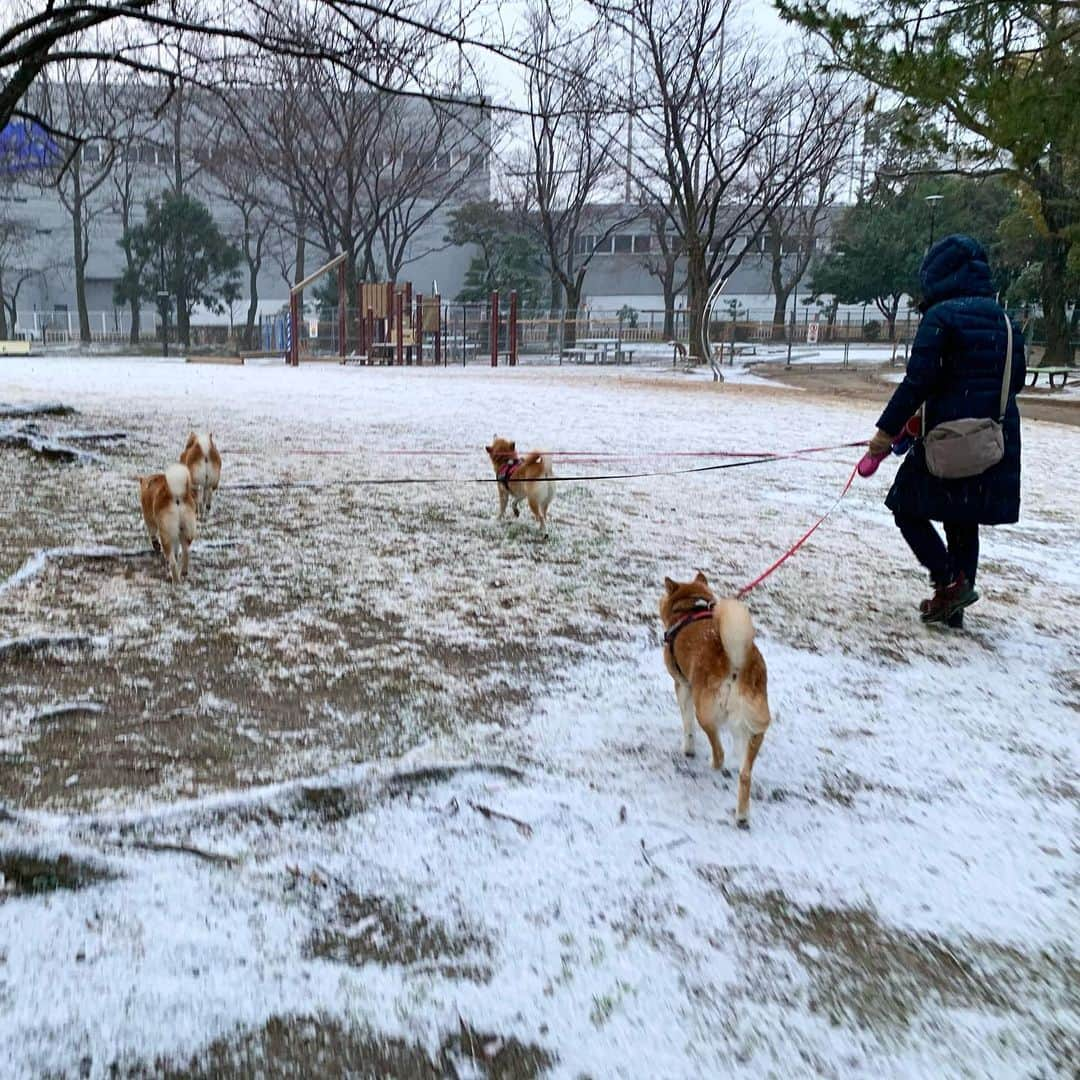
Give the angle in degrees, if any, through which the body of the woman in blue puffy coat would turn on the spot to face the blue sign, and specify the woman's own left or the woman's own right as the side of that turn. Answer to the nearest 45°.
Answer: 0° — they already face it

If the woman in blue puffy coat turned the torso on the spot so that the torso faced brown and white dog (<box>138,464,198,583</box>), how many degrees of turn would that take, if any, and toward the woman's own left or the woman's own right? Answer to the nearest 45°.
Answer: approximately 45° to the woman's own left

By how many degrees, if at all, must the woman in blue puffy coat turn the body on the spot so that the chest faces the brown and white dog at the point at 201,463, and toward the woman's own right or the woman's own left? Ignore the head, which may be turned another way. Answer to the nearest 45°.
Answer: approximately 45° to the woman's own left

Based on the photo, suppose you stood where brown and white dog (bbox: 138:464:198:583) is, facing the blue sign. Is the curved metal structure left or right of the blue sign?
right

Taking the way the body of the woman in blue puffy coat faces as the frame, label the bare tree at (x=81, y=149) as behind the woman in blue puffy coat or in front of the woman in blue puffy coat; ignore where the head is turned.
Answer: in front

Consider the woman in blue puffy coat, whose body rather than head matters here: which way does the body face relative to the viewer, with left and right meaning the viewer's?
facing away from the viewer and to the left of the viewer

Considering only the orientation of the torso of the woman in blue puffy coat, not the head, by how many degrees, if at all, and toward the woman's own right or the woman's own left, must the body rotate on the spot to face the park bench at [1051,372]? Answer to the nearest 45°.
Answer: approximately 45° to the woman's own right

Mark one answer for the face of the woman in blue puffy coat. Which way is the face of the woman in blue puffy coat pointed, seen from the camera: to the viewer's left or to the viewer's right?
to the viewer's left
